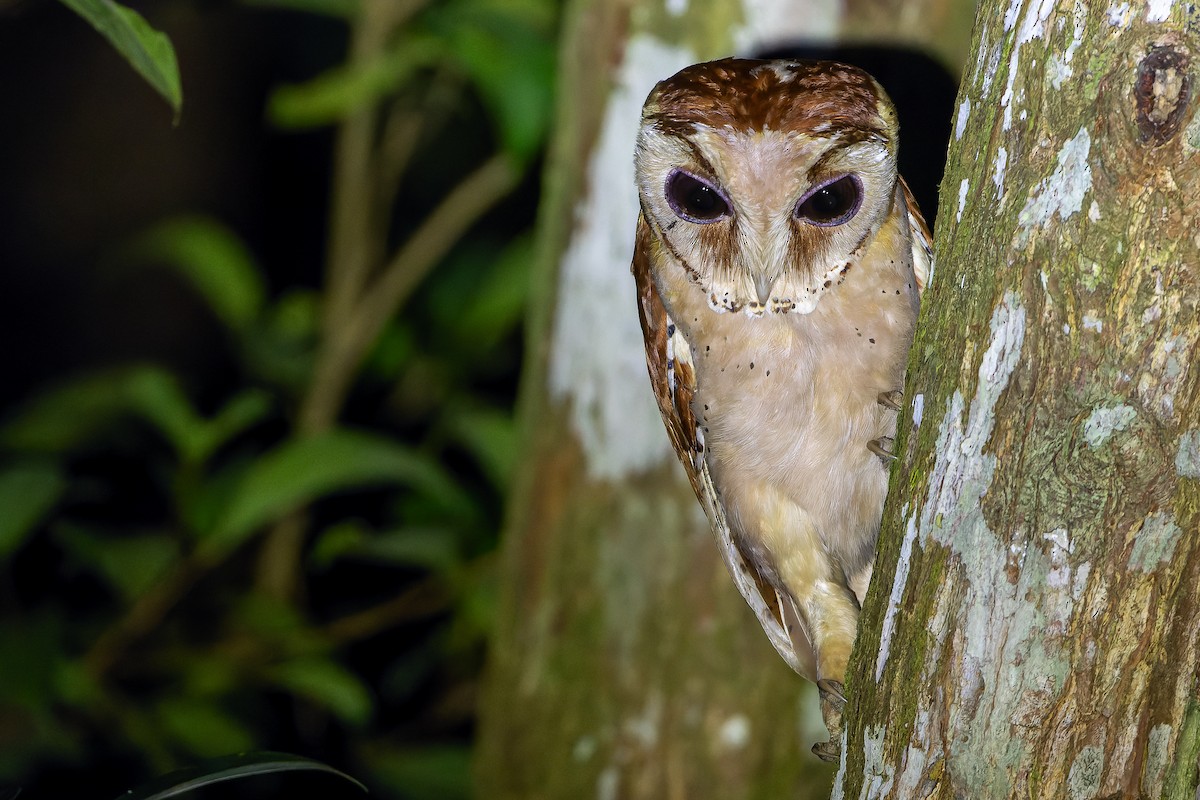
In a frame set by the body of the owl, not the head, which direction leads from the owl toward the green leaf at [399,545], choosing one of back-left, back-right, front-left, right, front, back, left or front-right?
back-right

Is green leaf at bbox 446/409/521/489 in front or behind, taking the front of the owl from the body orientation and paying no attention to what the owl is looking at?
behind

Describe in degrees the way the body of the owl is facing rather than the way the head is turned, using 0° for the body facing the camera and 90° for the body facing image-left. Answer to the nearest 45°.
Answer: approximately 0°

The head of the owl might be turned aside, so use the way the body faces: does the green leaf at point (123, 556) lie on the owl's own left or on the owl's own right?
on the owl's own right

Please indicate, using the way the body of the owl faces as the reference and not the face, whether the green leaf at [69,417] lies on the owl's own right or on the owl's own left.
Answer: on the owl's own right

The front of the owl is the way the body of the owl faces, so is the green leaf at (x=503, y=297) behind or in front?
behind
